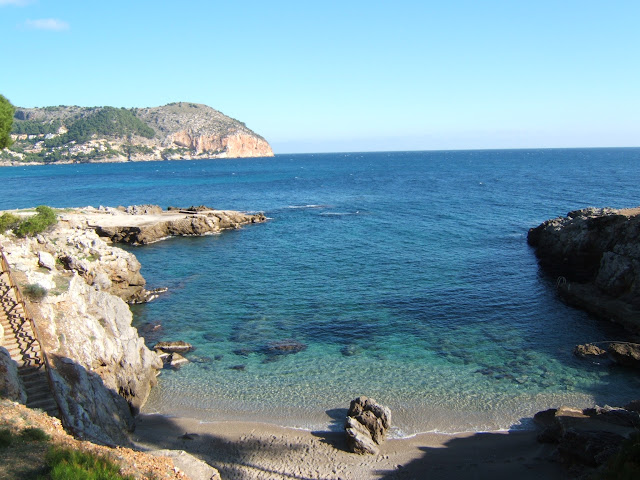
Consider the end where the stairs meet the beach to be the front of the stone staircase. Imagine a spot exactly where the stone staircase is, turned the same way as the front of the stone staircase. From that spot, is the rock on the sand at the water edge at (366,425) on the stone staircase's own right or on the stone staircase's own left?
on the stone staircase's own left

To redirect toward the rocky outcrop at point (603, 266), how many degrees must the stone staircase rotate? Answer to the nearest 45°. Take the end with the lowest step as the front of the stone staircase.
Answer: approximately 90° to its left

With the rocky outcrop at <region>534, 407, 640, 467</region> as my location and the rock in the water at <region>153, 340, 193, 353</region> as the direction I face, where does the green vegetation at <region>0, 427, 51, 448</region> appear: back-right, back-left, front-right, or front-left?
front-left

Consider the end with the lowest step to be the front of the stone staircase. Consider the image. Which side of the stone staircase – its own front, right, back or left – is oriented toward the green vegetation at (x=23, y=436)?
front

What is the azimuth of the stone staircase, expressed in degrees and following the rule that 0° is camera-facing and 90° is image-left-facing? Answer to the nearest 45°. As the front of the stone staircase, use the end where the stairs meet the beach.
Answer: approximately 0°

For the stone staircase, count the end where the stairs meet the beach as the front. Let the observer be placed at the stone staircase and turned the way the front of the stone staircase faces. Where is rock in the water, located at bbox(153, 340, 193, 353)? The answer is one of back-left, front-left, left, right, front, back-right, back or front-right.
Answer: back-left

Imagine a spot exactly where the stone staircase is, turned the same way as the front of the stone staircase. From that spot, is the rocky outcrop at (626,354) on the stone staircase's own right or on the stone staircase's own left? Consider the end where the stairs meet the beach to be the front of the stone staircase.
on the stone staircase's own left

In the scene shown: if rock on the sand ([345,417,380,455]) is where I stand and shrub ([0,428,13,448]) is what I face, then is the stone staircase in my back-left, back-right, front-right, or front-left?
front-right
